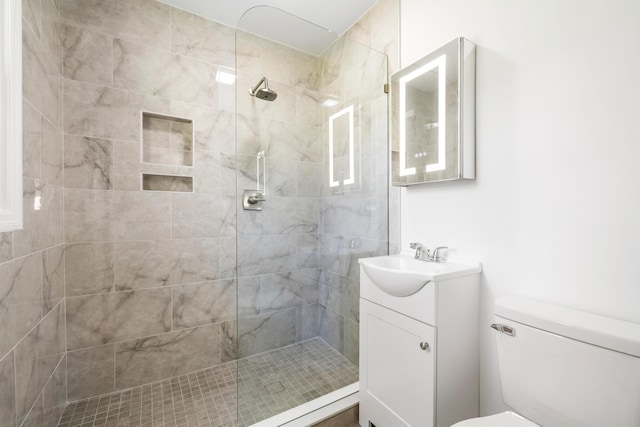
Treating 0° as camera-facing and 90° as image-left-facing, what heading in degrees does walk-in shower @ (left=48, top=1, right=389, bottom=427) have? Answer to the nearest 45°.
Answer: approximately 315°

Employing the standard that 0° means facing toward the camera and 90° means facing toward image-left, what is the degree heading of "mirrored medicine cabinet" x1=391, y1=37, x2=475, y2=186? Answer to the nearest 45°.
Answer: approximately 45°
